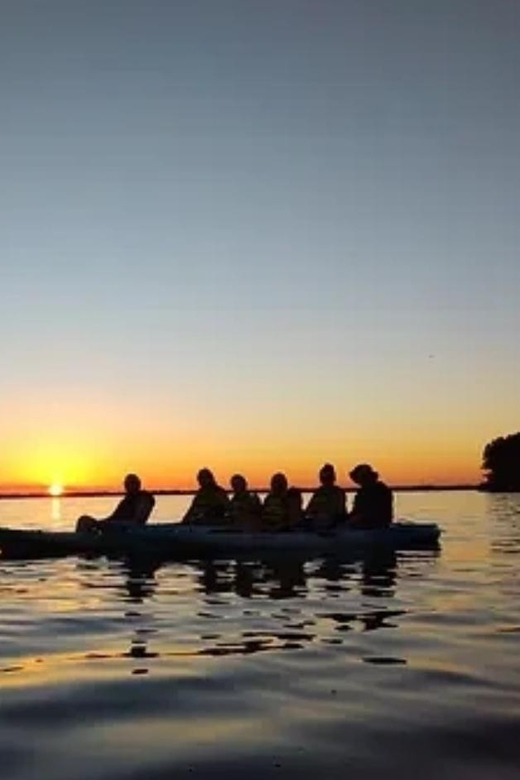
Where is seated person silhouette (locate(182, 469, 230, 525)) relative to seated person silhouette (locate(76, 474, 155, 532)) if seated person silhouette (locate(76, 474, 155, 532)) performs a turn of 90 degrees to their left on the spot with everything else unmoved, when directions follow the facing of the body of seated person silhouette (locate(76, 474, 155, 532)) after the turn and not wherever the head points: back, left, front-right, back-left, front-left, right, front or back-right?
left

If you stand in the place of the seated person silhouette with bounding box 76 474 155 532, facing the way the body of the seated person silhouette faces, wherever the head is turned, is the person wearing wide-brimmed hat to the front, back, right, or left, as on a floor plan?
back

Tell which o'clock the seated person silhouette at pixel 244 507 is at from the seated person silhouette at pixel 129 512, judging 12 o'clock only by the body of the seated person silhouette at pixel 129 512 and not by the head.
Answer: the seated person silhouette at pixel 244 507 is roughly at 7 o'clock from the seated person silhouette at pixel 129 512.

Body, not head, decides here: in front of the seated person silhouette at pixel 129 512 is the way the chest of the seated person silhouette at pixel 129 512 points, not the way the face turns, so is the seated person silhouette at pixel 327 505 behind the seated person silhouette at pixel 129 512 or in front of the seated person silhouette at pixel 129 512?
behind

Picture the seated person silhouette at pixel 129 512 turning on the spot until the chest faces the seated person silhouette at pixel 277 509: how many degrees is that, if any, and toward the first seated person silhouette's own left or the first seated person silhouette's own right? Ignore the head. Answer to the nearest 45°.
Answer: approximately 135° to the first seated person silhouette's own left

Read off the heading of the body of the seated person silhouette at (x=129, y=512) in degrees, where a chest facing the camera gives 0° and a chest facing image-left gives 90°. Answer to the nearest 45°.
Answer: approximately 90°
